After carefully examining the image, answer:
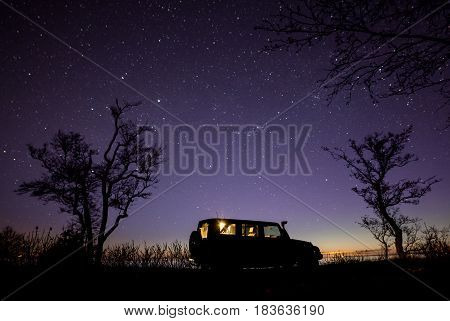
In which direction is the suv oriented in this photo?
to the viewer's right
